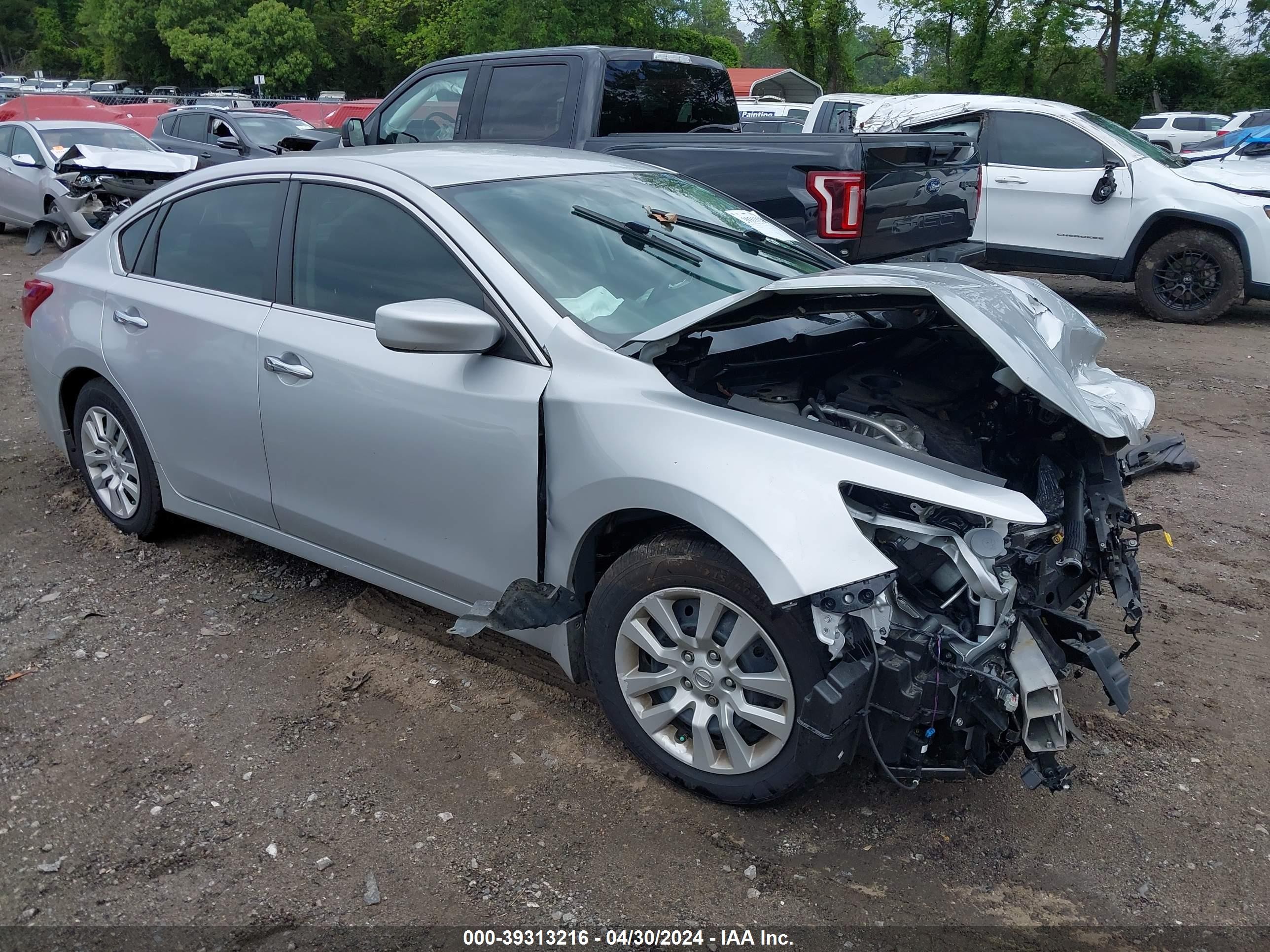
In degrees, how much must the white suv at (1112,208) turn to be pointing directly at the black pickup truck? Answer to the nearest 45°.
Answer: approximately 135° to its right

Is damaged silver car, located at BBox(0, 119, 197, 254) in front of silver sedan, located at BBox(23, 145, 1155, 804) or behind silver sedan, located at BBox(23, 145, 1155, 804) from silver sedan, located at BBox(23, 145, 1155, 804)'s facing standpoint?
behind

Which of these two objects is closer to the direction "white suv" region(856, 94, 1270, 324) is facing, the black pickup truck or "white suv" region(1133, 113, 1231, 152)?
the white suv

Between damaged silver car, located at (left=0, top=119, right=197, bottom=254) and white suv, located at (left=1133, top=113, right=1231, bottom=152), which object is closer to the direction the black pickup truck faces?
the damaged silver car

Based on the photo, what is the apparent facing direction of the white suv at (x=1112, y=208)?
to the viewer's right

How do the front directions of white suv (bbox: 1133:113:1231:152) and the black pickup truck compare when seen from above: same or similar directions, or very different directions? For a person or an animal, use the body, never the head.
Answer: very different directions

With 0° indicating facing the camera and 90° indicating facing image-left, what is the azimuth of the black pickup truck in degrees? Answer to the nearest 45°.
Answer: approximately 135°

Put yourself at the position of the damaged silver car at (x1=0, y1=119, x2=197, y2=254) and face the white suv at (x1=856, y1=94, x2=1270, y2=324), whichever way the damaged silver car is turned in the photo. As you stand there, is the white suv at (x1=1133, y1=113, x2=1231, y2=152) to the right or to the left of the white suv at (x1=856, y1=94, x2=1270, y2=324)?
left

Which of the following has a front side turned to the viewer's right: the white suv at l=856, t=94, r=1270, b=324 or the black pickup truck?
the white suv

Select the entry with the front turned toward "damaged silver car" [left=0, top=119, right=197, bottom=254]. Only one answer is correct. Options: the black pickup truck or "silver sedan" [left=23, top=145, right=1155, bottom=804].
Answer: the black pickup truck

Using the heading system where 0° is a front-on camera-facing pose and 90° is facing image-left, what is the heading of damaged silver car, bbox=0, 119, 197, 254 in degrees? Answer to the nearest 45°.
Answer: approximately 315°

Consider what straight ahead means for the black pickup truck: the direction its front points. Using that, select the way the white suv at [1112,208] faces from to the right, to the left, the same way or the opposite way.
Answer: the opposite way

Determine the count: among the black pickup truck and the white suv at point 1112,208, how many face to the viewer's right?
1

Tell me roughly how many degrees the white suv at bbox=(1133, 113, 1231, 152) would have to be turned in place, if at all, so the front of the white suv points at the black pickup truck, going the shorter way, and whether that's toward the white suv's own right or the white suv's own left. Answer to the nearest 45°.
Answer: approximately 90° to the white suv's own right
